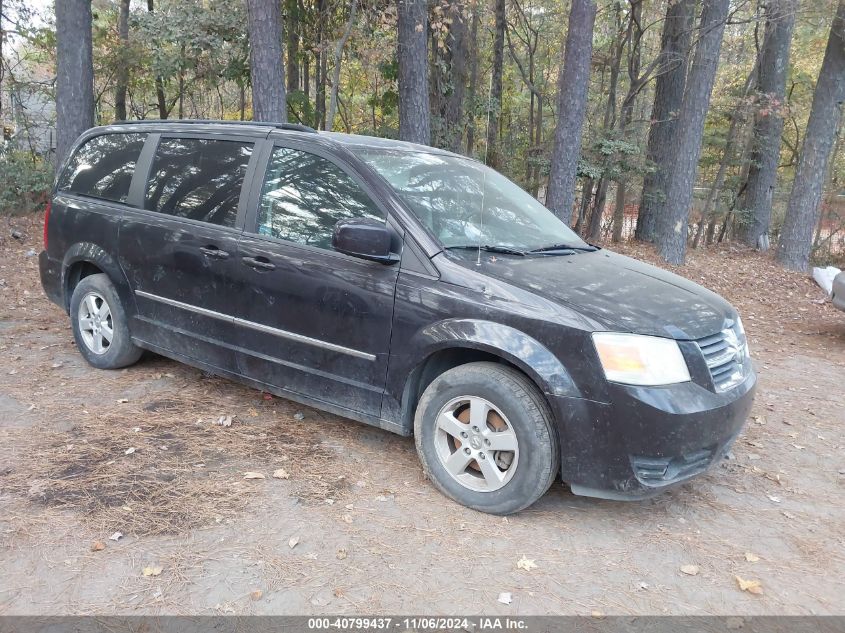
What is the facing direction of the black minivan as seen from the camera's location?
facing the viewer and to the right of the viewer

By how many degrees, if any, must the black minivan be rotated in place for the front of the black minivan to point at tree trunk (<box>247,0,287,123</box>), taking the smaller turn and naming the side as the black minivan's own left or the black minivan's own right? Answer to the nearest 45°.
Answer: approximately 135° to the black minivan's own left

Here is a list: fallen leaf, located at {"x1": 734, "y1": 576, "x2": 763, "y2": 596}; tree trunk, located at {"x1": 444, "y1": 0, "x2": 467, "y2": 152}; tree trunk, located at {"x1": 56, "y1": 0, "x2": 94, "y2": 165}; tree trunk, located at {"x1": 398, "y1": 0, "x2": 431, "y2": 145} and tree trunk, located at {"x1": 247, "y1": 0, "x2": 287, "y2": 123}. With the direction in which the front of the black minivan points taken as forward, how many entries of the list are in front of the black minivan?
1

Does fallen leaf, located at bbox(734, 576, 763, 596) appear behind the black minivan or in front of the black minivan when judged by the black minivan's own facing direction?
in front

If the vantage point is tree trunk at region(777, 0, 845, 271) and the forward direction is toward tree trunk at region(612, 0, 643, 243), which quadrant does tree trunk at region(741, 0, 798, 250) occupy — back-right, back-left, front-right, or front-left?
front-right

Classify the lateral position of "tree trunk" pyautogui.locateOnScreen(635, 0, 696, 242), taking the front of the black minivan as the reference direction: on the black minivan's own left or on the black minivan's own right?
on the black minivan's own left

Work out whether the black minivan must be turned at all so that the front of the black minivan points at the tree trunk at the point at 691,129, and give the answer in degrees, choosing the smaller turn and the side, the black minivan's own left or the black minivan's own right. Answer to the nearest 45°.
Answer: approximately 90° to the black minivan's own left

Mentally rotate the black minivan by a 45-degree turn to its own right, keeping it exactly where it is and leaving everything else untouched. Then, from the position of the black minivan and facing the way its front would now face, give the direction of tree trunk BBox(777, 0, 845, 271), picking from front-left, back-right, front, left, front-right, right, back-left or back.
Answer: back-left

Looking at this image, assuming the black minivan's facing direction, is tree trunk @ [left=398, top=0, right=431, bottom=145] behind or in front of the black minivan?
behind

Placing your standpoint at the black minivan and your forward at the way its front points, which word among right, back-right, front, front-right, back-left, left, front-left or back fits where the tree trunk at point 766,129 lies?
left

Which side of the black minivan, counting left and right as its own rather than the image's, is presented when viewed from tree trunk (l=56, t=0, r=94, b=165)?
back

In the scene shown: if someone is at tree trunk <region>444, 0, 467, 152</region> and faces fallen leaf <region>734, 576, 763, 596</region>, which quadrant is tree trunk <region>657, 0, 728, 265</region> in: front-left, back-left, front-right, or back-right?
front-left

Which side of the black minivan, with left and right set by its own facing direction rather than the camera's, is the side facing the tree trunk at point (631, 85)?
left

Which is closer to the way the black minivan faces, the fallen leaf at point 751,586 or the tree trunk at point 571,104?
the fallen leaf
